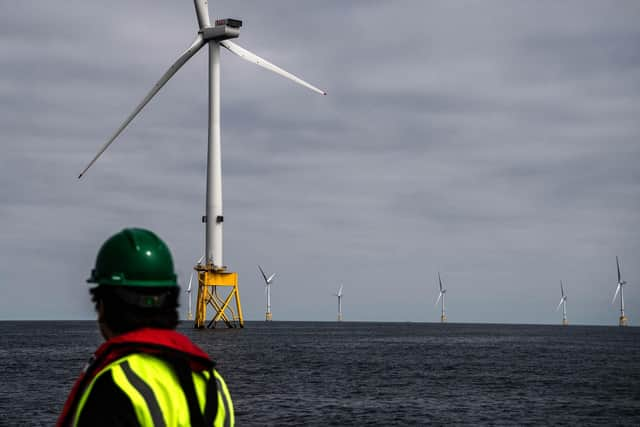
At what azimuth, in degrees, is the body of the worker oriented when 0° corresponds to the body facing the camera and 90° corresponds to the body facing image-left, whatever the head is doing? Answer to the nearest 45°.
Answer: approximately 135°
